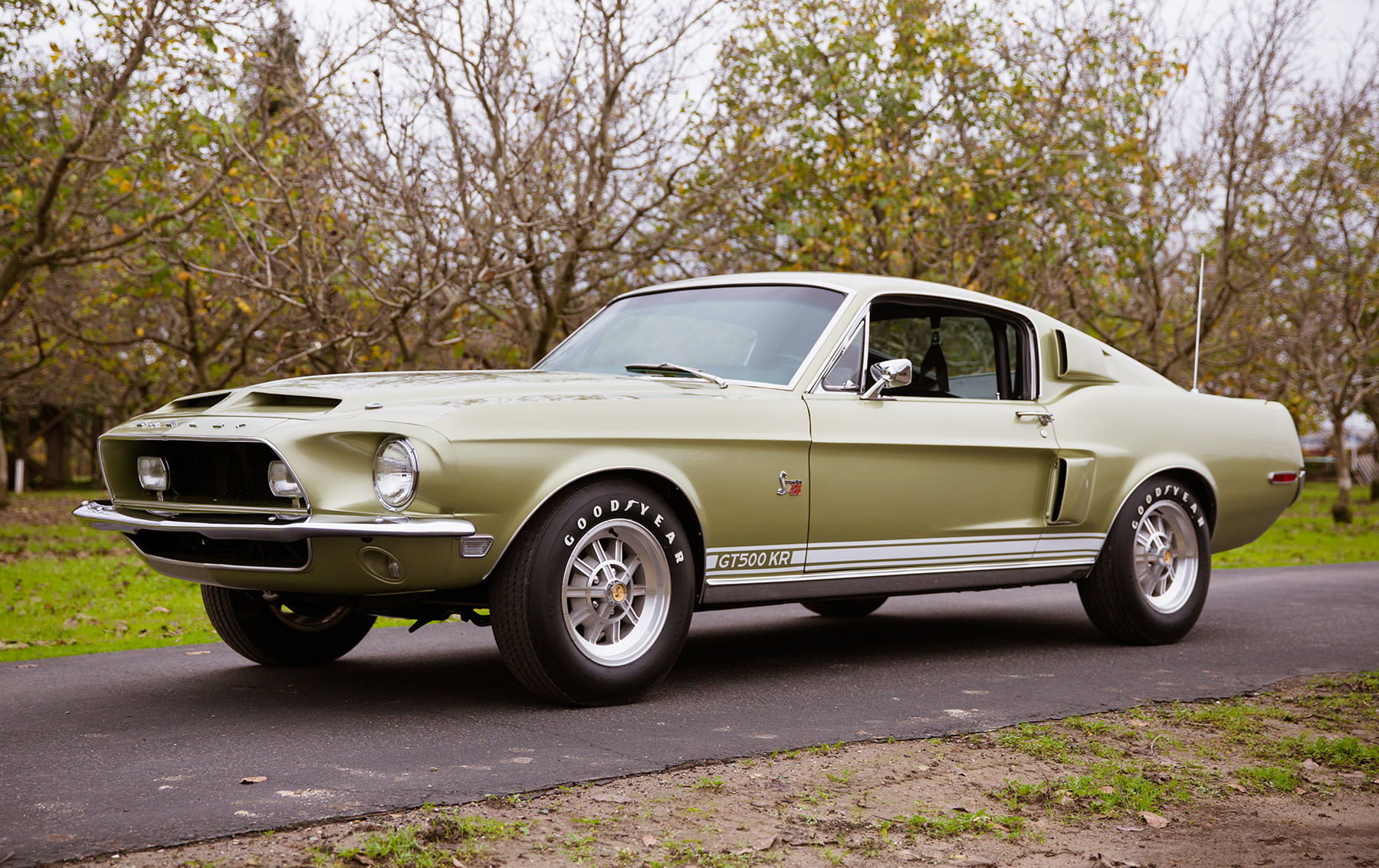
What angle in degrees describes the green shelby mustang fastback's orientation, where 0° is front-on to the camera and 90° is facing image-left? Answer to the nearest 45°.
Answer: approximately 45°

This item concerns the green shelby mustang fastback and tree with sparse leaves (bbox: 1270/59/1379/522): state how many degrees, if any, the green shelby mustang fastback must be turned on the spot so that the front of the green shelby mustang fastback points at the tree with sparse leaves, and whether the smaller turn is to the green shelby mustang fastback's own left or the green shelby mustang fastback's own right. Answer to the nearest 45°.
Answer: approximately 180°
